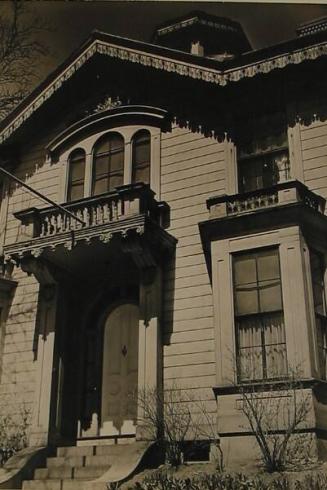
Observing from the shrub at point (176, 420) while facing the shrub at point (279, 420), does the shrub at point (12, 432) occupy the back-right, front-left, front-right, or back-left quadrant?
back-right

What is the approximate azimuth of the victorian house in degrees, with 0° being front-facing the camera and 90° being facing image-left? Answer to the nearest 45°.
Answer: approximately 45°
